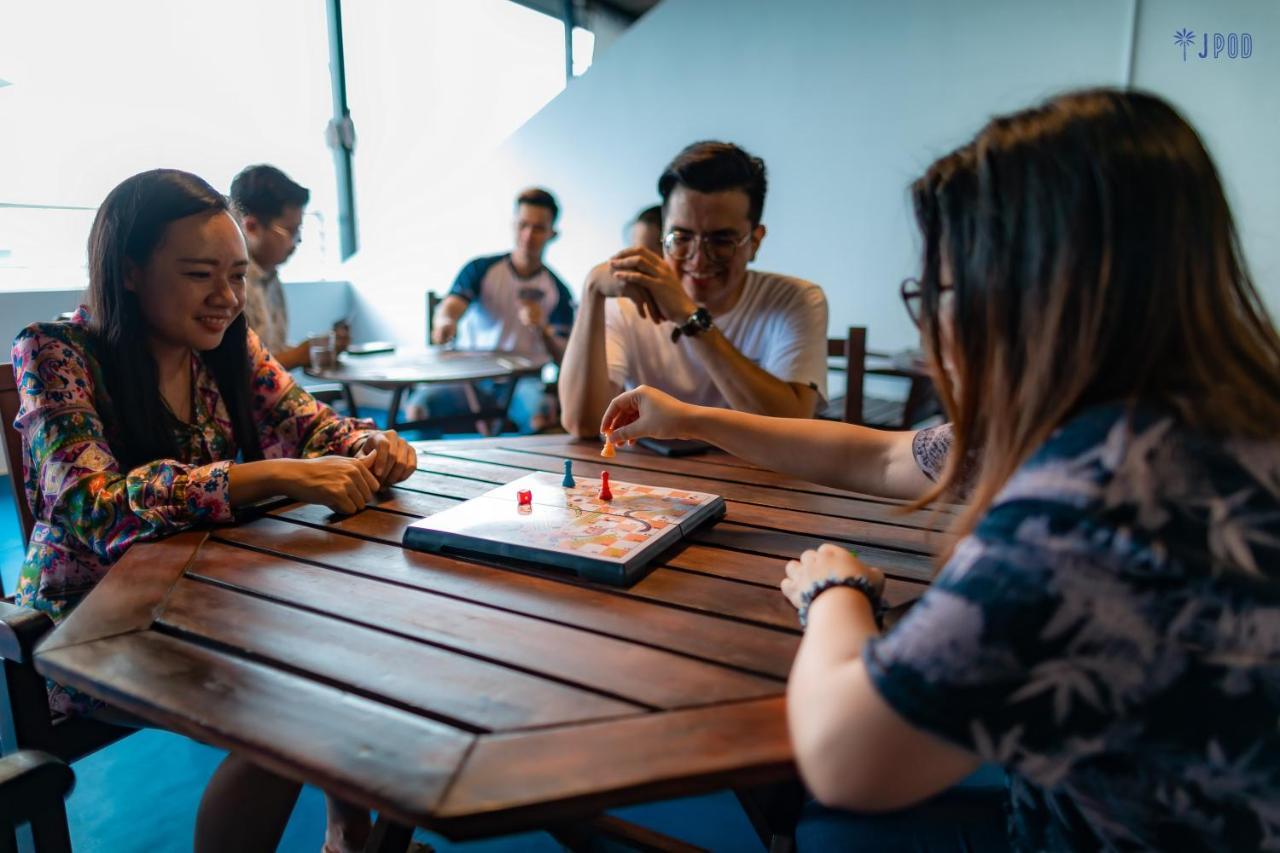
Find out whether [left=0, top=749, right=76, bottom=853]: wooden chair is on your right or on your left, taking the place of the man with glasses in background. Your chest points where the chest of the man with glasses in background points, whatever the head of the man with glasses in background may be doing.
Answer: on your right

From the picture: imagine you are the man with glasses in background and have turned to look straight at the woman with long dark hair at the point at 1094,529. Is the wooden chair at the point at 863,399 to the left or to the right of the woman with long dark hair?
left

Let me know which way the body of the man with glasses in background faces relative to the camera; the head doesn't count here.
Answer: to the viewer's right

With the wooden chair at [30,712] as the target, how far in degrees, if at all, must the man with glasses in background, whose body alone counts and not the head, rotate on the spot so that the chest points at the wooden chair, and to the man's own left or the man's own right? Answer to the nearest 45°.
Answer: approximately 90° to the man's own right

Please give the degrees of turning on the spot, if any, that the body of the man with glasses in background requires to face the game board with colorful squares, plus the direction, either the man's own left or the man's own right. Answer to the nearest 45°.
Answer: approximately 90° to the man's own right

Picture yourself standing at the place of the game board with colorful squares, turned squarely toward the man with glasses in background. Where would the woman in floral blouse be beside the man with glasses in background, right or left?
left

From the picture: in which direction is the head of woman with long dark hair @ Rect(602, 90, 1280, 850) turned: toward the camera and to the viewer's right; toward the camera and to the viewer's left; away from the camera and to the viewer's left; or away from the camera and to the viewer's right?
away from the camera and to the viewer's left

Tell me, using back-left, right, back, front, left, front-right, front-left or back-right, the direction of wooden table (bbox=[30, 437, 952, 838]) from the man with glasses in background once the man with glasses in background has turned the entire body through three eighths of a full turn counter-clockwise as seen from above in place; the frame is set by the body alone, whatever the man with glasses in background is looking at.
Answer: back-left

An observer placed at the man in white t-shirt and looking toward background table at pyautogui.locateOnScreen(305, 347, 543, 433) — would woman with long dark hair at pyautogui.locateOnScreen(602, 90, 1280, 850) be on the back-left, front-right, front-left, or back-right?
back-left

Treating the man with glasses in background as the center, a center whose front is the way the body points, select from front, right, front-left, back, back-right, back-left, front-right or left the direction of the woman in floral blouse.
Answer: right

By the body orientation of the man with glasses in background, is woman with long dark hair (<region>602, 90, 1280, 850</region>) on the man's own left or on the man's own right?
on the man's own right

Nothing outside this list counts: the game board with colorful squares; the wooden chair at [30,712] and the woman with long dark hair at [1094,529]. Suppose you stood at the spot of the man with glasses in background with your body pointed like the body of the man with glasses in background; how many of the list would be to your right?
3

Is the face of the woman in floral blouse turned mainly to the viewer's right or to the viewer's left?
to the viewer's right

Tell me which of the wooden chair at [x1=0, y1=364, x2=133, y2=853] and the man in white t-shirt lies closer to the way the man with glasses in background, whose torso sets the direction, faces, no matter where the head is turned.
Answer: the man in white t-shirt

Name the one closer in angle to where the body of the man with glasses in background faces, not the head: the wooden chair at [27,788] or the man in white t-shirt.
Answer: the man in white t-shirt
